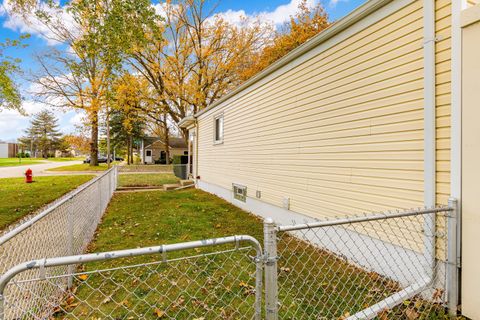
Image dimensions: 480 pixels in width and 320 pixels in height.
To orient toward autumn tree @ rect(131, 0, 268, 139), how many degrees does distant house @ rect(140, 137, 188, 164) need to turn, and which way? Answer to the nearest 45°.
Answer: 0° — it already faces it

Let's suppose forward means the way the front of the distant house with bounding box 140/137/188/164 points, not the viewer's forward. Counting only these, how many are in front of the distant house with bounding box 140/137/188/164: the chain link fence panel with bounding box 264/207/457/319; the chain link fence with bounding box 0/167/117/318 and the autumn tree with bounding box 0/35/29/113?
3

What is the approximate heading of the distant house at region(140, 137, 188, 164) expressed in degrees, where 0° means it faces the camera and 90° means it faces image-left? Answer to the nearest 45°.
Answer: approximately 0°

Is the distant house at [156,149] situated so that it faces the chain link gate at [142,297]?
yes

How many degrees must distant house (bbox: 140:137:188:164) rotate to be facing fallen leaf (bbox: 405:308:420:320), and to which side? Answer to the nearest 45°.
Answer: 0° — it already faces it

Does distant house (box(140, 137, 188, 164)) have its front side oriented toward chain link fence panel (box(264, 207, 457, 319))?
yes

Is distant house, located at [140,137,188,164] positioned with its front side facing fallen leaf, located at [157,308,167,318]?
yes

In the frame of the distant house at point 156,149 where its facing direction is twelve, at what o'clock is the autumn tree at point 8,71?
The autumn tree is roughly at 12 o'clock from the distant house.
